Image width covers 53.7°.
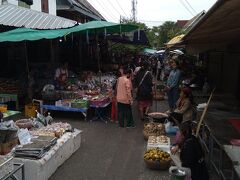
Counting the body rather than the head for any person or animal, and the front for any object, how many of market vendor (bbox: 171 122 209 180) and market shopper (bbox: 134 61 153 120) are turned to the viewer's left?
1

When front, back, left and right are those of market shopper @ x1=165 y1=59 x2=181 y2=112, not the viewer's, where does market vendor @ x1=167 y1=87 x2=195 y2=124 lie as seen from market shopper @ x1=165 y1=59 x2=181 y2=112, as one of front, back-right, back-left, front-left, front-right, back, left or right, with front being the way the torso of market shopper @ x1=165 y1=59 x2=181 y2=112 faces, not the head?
front-left

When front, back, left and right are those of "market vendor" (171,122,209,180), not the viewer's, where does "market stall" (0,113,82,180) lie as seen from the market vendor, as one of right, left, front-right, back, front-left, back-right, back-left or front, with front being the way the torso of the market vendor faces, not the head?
front

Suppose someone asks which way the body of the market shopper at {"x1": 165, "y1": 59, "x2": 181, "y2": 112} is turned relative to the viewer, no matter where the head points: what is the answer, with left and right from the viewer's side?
facing the viewer and to the left of the viewer

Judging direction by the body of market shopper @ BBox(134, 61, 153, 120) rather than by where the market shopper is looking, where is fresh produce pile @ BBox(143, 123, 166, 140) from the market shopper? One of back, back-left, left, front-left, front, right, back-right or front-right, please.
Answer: back

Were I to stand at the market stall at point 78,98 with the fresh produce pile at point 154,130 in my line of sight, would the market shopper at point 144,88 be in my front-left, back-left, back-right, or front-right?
front-left

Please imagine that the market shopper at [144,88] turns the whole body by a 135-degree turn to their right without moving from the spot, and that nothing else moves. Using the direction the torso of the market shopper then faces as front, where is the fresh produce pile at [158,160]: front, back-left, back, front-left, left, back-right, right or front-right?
front-right

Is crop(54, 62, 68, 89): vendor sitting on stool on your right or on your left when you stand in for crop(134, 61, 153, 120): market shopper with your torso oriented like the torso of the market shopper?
on your left

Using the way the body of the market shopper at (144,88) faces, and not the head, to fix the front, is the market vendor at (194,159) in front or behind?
behind

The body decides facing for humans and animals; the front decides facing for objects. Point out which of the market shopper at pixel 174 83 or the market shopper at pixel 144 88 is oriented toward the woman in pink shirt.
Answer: the market shopper at pixel 174 83

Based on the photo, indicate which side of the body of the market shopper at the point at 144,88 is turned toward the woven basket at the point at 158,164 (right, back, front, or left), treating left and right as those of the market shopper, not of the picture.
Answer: back

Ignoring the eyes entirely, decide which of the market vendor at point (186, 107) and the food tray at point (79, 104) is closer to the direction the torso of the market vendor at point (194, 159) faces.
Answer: the food tray

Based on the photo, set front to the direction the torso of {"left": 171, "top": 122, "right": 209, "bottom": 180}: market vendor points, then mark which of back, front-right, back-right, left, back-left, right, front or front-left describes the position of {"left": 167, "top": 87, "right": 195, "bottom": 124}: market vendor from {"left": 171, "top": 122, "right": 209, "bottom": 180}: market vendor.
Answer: right

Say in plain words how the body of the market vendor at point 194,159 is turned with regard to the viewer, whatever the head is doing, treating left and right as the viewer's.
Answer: facing to the left of the viewer

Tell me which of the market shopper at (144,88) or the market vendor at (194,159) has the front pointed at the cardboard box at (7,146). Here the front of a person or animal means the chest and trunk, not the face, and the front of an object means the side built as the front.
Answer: the market vendor at (194,159)

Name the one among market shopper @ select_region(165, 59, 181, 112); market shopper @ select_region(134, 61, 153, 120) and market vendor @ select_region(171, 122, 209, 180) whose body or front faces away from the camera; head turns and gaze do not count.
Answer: market shopper @ select_region(134, 61, 153, 120)

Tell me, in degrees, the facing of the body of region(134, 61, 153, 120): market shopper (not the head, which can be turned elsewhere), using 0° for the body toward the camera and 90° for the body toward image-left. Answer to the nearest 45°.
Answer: approximately 180°
